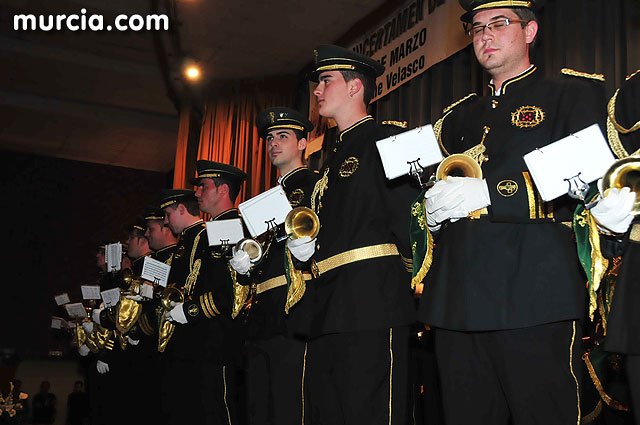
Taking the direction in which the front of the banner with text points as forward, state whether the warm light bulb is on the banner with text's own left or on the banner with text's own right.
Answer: on the banner with text's own right

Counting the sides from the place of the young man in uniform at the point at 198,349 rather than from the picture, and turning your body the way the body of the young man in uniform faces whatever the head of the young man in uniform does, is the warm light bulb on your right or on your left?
on your right

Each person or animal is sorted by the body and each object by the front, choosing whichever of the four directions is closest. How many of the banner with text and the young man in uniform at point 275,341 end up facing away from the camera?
0

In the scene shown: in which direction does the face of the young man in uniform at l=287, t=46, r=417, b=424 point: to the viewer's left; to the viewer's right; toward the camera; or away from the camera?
to the viewer's left

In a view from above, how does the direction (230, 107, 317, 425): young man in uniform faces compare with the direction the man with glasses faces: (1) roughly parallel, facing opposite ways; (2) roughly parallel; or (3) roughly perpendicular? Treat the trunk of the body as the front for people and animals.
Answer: roughly parallel

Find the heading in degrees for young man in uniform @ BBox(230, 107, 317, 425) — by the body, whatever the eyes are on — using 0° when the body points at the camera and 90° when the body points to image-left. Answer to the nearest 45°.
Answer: approximately 45°

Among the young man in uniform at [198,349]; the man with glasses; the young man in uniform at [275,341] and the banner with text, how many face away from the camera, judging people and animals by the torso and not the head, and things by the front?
0

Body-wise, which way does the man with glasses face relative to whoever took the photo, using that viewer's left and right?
facing the viewer and to the left of the viewer

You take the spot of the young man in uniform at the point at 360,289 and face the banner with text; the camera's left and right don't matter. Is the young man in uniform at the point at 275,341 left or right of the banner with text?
left

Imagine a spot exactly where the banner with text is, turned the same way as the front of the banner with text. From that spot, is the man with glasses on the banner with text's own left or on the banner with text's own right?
on the banner with text's own left

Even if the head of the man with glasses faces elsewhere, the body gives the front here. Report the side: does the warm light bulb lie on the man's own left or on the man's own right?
on the man's own right

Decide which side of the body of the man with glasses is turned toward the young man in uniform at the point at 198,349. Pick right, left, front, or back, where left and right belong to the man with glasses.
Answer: right

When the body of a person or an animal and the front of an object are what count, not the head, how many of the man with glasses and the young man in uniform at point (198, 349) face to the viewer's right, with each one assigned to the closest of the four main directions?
0

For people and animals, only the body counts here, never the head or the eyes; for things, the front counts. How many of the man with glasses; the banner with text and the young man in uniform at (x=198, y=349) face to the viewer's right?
0
